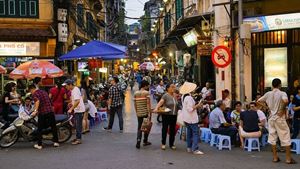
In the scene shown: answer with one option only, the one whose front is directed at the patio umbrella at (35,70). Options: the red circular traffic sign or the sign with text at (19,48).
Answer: the sign with text

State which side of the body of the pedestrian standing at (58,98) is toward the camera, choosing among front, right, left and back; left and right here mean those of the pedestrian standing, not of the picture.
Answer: back

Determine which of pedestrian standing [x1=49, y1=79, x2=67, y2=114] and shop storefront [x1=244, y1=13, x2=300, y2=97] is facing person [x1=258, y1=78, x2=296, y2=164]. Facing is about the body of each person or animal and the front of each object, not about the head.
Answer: the shop storefront

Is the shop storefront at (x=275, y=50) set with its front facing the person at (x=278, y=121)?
yes

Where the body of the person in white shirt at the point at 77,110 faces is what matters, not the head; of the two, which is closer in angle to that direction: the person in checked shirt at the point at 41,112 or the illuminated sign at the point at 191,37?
the person in checked shirt
